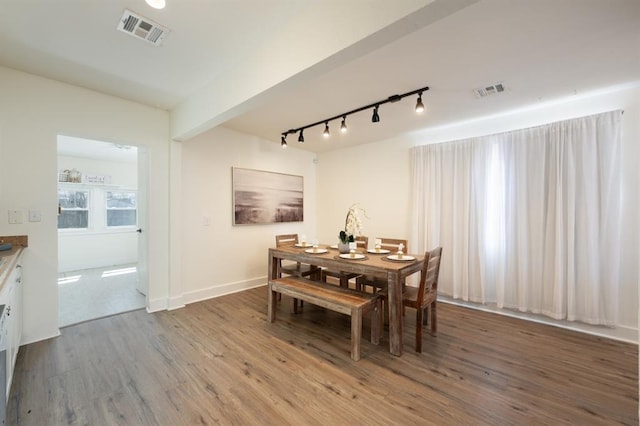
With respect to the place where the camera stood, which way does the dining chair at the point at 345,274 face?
facing the viewer and to the left of the viewer

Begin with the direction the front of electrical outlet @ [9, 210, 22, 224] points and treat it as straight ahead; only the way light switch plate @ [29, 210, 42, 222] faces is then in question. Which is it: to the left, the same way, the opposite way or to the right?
the same way

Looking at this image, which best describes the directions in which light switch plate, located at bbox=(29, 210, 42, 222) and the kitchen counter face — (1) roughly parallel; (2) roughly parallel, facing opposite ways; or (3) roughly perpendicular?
roughly perpendicular

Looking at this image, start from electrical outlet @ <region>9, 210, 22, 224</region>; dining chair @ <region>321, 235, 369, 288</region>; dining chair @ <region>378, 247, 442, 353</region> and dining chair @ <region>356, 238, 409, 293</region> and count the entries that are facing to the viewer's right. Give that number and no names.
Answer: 0

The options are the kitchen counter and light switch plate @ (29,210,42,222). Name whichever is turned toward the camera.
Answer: the light switch plate

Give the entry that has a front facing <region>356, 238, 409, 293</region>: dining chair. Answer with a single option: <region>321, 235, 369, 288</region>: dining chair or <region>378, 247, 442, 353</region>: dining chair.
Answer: <region>378, 247, 442, 353</region>: dining chair

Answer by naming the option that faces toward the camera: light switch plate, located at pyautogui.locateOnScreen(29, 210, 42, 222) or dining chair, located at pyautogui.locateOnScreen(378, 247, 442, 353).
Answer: the light switch plate

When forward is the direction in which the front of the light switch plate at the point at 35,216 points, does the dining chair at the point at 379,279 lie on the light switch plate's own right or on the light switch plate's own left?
on the light switch plate's own left

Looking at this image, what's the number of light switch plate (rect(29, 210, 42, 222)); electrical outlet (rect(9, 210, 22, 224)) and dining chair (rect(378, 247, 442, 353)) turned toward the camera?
2

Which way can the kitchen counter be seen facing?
to the viewer's right

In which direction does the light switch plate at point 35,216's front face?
toward the camera

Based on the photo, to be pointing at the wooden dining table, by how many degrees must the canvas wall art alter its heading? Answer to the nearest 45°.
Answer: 0° — it already faces it

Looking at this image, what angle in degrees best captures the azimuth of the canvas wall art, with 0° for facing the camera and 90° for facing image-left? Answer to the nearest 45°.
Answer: approximately 315°
